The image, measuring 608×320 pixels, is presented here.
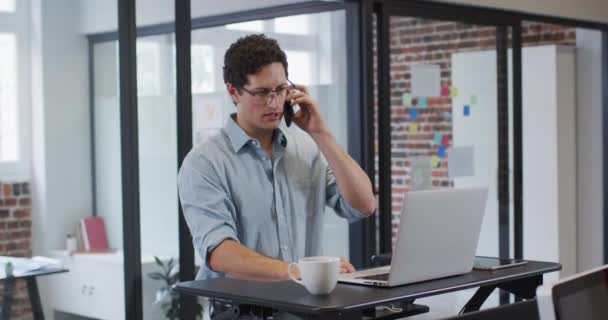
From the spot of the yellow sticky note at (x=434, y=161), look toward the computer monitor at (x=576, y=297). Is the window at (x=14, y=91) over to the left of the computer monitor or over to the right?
right

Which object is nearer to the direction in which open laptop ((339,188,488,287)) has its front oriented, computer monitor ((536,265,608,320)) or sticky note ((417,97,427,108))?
the sticky note

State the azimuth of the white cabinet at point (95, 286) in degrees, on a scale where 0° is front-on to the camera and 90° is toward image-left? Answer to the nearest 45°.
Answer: approximately 45°

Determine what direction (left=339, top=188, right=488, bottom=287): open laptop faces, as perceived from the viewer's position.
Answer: facing away from the viewer and to the left of the viewer

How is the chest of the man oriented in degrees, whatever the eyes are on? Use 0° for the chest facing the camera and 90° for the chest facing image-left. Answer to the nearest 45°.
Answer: approximately 315°

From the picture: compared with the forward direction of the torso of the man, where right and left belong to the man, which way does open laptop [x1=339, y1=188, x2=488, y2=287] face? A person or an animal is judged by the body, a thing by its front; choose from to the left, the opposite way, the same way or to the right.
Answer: the opposite way

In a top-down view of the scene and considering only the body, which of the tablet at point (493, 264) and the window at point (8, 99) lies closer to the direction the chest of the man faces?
the tablet

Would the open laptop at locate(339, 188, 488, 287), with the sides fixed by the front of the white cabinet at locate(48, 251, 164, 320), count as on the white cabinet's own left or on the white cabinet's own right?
on the white cabinet's own left

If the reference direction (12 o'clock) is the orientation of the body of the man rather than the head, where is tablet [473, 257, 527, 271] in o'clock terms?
The tablet is roughly at 11 o'clock from the man.

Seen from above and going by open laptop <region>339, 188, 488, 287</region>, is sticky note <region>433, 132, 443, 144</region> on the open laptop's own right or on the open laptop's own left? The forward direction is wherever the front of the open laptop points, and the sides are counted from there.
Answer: on the open laptop's own right
